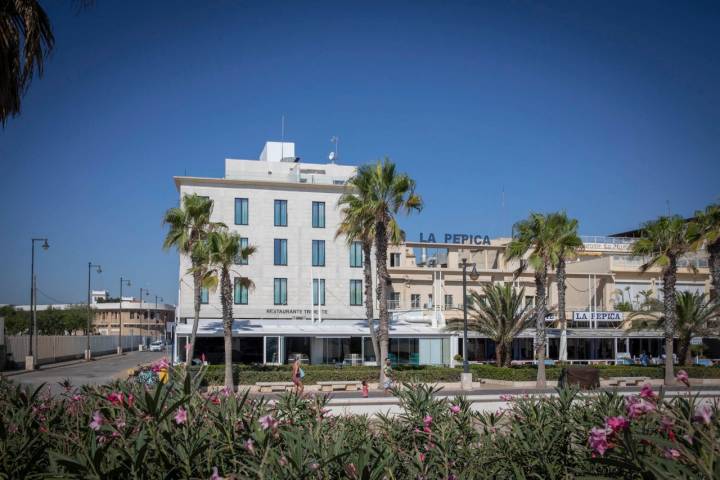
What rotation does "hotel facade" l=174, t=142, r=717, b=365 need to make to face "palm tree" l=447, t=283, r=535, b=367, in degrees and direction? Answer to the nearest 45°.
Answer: approximately 45° to its left

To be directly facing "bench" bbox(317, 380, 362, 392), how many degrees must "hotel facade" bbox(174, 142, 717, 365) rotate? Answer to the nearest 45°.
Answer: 0° — it already faces it

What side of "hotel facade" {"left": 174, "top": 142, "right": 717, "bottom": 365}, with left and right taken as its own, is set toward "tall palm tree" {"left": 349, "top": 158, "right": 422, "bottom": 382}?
front

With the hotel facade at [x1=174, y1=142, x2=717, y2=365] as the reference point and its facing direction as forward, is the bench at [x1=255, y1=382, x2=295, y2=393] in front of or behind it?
in front

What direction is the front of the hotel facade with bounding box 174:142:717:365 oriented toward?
toward the camera

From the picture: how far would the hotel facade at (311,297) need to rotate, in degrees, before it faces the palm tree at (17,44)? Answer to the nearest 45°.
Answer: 0° — it already faces it

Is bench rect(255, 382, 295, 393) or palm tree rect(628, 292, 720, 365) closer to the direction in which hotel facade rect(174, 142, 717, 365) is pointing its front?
the bench

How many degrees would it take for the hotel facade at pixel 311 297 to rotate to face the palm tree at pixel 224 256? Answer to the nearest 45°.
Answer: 0° — it already faces it

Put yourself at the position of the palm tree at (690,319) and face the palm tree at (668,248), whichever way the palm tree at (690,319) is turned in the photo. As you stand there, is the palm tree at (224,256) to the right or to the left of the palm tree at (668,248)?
right
